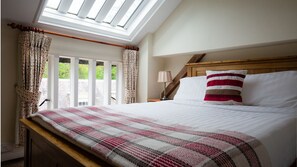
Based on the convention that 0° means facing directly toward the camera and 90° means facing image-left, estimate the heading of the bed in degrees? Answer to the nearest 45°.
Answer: approximately 45°

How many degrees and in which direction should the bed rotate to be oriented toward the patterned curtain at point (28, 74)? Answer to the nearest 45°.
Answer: approximately 90° to its right

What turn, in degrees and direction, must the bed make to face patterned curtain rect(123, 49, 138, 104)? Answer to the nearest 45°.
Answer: approximately 135° to its right

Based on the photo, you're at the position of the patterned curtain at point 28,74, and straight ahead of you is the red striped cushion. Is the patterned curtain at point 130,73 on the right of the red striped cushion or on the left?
left
